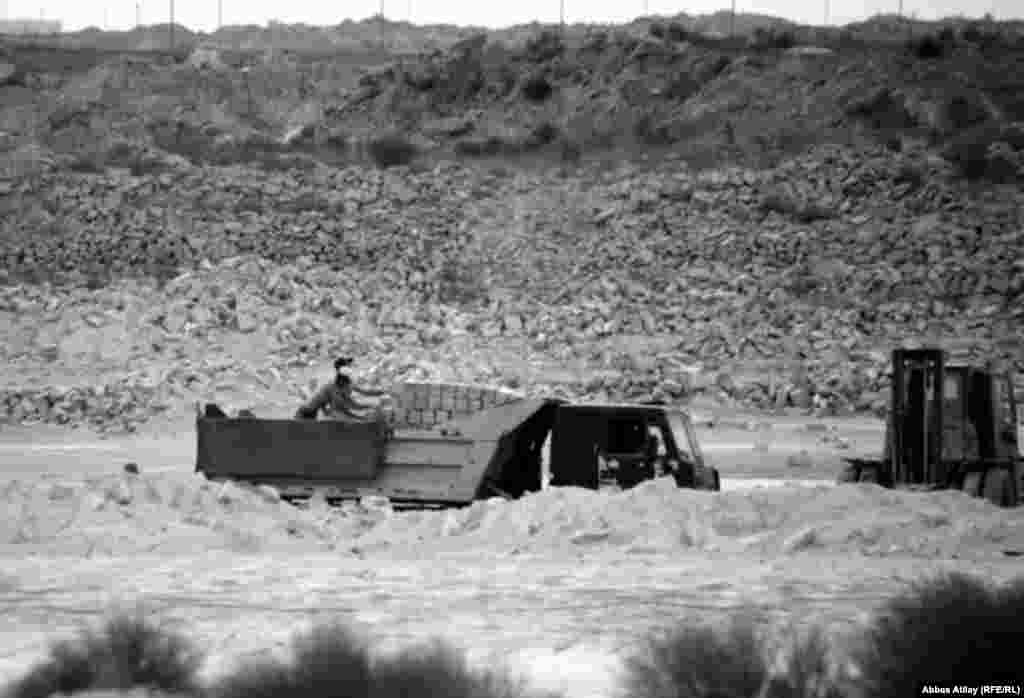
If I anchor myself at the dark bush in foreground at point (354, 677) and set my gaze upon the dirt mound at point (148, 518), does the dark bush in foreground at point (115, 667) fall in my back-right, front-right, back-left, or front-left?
front-left

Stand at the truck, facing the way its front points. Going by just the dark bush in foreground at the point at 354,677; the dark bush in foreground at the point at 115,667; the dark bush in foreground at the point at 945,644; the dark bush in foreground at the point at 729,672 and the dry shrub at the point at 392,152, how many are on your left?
1

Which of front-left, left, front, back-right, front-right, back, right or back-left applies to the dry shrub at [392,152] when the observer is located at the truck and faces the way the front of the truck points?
left

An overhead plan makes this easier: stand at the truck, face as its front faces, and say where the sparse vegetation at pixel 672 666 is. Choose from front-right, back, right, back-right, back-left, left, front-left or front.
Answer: right

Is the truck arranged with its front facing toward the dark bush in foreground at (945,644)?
no

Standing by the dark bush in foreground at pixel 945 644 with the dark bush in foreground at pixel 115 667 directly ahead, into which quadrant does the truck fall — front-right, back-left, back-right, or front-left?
front-right

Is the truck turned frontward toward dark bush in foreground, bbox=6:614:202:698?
no

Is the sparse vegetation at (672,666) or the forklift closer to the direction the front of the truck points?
the forklift

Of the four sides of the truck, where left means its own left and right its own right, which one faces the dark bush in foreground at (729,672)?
right

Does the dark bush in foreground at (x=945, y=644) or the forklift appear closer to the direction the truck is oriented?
the forklift

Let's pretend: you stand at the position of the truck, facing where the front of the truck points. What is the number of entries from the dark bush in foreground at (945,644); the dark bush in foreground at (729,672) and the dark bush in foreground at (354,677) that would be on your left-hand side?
0

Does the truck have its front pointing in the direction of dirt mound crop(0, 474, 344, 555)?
no

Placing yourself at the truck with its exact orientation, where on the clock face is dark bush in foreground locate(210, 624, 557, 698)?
The dark bush in foreground is roughly at 3 o'clock from the truck.

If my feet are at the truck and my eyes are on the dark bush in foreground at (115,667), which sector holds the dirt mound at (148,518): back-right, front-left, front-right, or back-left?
front-right

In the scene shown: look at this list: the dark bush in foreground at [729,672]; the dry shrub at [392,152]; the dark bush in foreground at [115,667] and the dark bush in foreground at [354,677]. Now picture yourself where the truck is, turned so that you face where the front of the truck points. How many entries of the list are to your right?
3

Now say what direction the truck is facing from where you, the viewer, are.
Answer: facing to the right of the viewer
